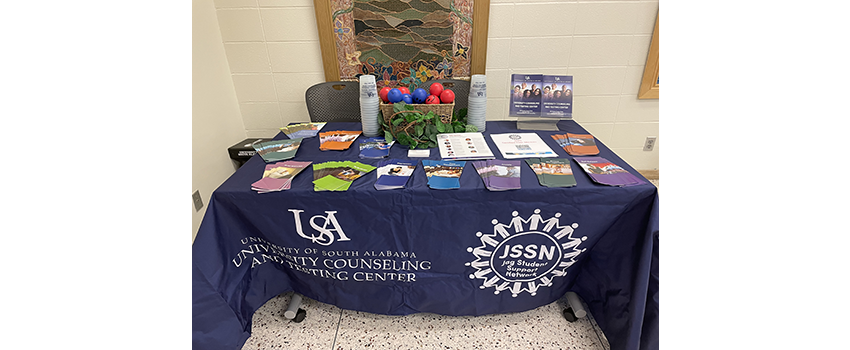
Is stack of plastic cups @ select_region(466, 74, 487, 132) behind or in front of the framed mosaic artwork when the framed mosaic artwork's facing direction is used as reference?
in front

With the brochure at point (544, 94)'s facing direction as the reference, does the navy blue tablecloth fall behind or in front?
in front

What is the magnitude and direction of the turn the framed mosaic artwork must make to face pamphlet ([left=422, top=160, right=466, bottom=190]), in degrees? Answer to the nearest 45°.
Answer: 0° — it already faces it

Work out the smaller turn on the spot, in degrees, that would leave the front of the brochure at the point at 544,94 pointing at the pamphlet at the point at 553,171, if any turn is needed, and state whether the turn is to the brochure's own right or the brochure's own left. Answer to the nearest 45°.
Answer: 0° — it already faces it

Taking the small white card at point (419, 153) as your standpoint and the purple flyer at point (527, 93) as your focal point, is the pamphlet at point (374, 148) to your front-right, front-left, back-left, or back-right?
back-left

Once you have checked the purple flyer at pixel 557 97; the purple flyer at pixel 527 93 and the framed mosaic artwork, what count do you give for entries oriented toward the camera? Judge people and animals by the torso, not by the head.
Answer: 3

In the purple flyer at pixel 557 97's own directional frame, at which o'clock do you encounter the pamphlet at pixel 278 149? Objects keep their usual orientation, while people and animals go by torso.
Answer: The pamphlet is roughly at 2 o'clock from the purple flyer.
